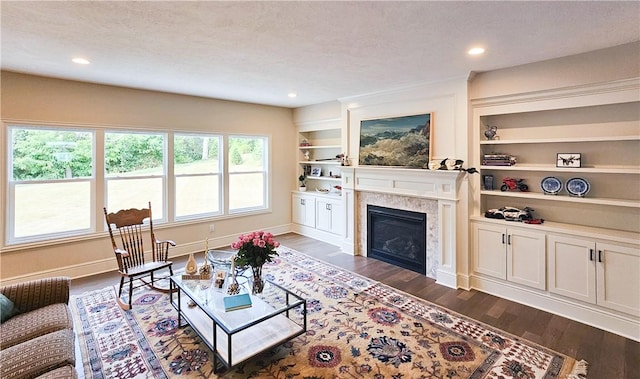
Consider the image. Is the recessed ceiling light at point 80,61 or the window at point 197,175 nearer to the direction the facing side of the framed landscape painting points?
the recessed ceiling light

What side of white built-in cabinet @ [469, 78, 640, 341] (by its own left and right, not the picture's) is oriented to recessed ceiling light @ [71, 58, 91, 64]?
front

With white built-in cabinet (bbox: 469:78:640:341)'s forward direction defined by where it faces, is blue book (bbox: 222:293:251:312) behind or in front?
in front

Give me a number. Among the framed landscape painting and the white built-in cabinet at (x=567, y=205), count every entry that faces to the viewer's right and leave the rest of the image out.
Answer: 0

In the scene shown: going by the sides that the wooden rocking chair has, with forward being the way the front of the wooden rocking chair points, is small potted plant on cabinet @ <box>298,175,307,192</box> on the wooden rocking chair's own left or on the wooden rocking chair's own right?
on the wooden rocking chair's own left

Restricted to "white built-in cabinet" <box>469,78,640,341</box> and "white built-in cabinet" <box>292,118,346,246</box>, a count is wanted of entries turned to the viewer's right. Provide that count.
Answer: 0

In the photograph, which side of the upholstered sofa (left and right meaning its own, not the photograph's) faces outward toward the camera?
right

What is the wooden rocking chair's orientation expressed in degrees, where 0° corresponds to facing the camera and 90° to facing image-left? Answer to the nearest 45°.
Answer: approximately 315°

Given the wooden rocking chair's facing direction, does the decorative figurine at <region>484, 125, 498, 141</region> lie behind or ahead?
ahead

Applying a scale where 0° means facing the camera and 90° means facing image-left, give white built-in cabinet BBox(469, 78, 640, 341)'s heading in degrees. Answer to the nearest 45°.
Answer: approximately 45°

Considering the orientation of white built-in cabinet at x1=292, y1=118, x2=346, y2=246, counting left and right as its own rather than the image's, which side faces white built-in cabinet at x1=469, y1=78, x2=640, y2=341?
left

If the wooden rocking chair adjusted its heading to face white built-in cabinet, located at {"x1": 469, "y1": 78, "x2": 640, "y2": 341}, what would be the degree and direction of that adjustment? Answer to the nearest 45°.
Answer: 0° — it already faces it

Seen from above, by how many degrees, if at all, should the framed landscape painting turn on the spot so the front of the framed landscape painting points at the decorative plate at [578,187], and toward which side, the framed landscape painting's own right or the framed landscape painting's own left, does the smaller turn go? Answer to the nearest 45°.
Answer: approximately 90° to the framed landscape painting's own left

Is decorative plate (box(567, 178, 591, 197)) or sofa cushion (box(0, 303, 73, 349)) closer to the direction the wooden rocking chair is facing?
the decorative plate

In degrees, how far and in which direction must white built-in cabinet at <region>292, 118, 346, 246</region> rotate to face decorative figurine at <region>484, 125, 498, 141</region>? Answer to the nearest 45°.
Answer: approximately 90° to its left

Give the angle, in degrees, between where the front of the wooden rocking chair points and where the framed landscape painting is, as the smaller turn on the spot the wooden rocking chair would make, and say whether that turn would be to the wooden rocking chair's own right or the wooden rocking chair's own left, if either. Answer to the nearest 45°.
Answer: approximately 45° to the wooden rocking chair's own left

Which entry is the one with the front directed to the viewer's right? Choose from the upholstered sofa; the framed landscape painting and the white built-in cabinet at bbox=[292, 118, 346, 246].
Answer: the upholstered sofa

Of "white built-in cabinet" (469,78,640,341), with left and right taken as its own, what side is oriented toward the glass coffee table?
front
